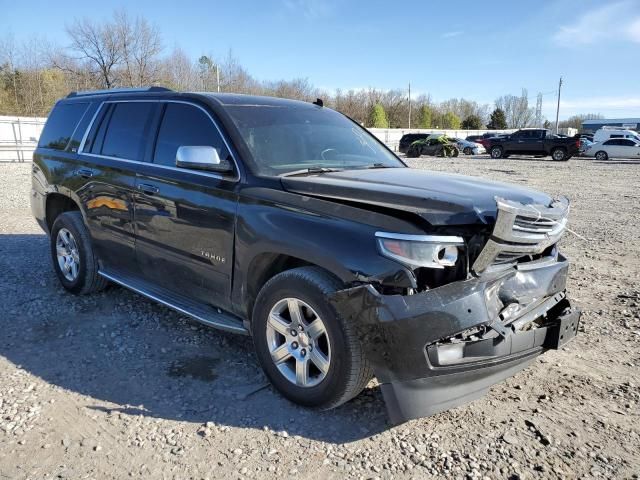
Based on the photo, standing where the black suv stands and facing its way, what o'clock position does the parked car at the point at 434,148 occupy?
The parked car is roughly at 8 o'clock from the black suv.
